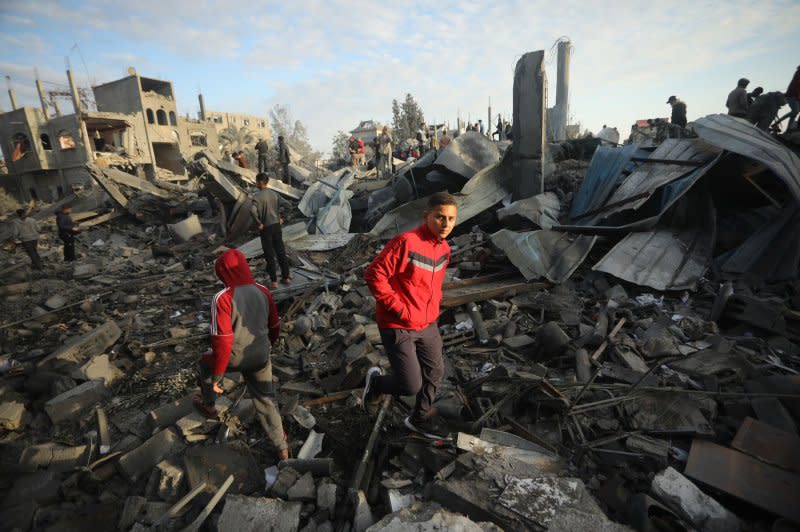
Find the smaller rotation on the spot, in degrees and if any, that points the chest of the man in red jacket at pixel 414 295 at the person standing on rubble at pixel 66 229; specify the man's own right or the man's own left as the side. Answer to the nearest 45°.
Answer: approximately 180°

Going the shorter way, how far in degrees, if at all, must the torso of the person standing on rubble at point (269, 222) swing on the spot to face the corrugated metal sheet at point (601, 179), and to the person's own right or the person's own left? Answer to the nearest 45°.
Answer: approximately 90° to the person's own right

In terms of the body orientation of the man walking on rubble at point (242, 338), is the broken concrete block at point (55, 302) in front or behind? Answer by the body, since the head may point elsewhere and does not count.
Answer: in front

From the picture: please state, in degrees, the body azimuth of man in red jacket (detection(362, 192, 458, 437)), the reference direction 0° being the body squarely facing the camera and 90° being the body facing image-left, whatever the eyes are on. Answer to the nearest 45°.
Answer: approximately 315°

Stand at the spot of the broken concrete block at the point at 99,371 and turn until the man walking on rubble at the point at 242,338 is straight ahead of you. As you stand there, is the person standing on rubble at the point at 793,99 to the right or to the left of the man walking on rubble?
left

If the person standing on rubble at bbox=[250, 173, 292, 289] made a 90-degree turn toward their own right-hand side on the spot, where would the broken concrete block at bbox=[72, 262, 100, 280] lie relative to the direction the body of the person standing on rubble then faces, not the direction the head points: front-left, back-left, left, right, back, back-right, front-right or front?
back-left

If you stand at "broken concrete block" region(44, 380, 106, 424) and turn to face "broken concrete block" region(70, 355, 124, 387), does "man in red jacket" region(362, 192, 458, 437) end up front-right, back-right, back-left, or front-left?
back-right

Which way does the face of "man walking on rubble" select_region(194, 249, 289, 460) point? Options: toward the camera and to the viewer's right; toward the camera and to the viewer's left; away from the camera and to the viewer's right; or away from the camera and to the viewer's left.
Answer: away from the camera and to the viewer's left

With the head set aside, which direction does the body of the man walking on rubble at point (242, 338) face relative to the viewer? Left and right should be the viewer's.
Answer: facing away from the viewer and to the left of the viewer

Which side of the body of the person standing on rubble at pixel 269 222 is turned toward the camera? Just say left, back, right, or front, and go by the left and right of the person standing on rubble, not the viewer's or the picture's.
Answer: back
